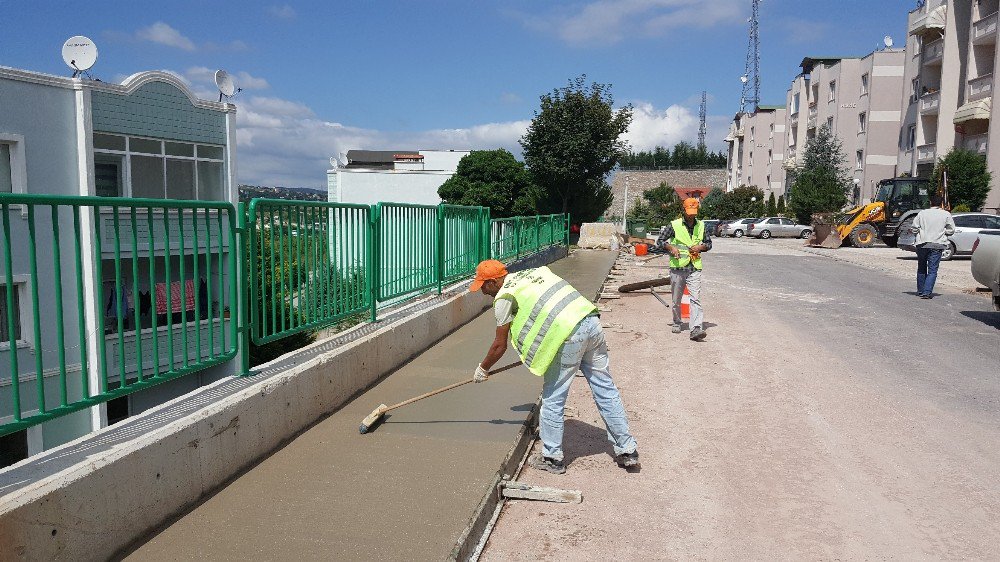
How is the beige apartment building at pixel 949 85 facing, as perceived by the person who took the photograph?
facing the viewer and to the left of the viewer

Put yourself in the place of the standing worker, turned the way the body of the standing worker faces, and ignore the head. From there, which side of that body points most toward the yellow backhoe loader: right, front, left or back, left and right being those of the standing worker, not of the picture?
back

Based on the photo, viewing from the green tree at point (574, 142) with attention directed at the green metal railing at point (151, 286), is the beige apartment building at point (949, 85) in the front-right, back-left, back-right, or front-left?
back-left

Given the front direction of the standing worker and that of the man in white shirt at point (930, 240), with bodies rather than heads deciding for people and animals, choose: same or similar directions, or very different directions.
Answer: very different directions

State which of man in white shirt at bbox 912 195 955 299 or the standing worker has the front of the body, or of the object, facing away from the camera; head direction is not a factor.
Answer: the man in white shirt

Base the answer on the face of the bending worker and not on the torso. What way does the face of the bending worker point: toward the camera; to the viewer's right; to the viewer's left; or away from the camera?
to the viewer's left

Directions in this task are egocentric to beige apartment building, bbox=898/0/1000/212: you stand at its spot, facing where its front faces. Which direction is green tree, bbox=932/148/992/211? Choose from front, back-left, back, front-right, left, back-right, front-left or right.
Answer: front-left

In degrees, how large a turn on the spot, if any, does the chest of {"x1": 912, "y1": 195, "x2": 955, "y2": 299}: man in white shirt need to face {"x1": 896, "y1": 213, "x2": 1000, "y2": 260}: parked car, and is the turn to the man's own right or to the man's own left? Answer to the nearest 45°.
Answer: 0° — they already face it

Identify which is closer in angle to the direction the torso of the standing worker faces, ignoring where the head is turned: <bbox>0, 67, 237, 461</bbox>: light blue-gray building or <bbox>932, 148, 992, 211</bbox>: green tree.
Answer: the light blue-gray building

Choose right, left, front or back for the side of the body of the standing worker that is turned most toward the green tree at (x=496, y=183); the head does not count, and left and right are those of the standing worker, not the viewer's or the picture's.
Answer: back

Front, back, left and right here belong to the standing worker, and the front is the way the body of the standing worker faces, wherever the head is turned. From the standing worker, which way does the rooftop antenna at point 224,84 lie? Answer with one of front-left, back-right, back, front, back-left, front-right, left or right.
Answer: back-right

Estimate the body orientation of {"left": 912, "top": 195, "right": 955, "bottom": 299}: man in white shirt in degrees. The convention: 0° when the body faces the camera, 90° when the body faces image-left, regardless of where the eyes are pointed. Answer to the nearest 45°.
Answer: approximately 180°

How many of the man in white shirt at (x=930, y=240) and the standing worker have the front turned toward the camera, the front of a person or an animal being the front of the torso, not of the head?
1
